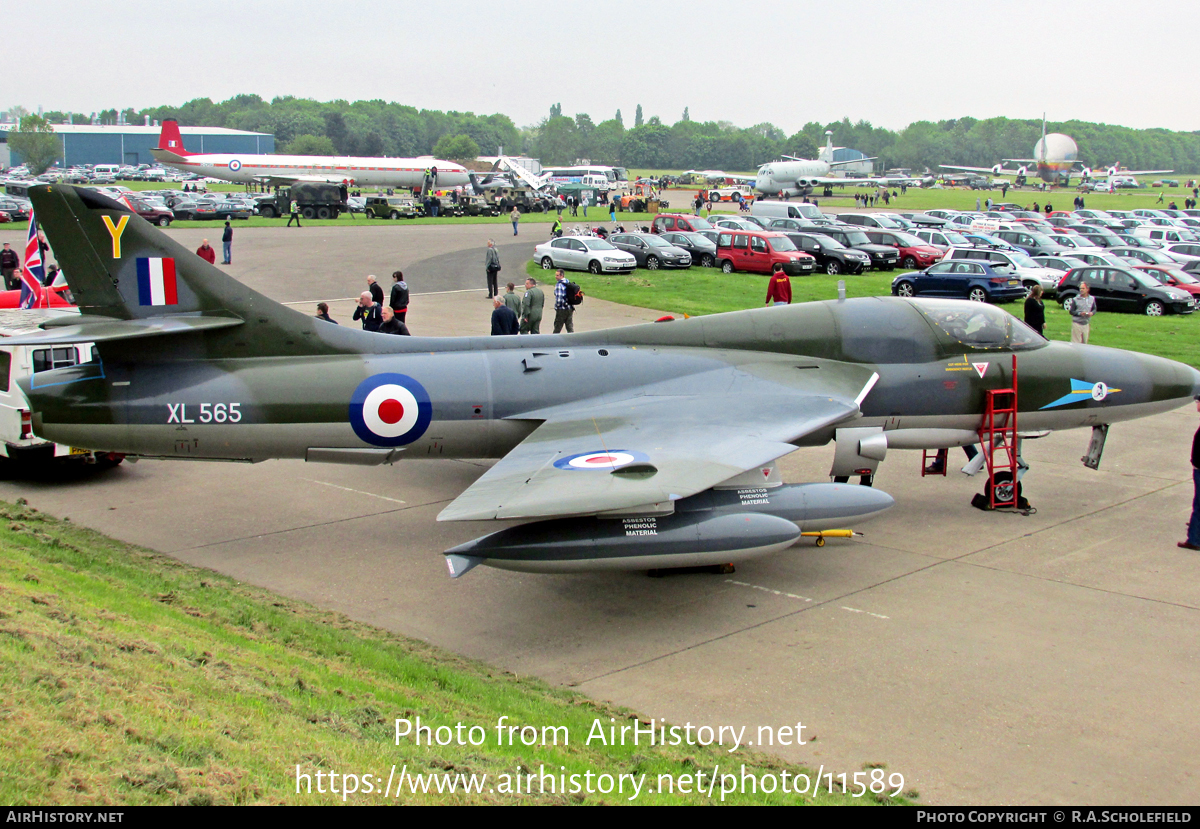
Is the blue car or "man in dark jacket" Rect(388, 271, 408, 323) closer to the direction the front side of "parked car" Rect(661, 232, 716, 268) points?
the blue car

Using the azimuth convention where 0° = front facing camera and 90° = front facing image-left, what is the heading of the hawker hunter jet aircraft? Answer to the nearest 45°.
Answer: approximately 270°

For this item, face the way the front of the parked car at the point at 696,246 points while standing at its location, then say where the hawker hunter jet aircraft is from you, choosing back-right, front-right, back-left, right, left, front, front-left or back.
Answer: front-right

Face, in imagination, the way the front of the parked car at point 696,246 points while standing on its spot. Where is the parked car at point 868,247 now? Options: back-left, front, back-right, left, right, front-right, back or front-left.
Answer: front-left

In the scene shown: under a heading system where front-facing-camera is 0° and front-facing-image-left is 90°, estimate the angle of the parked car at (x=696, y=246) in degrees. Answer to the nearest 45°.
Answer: approximately 315°

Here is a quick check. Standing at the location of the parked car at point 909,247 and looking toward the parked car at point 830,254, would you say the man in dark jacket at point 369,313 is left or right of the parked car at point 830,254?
left
